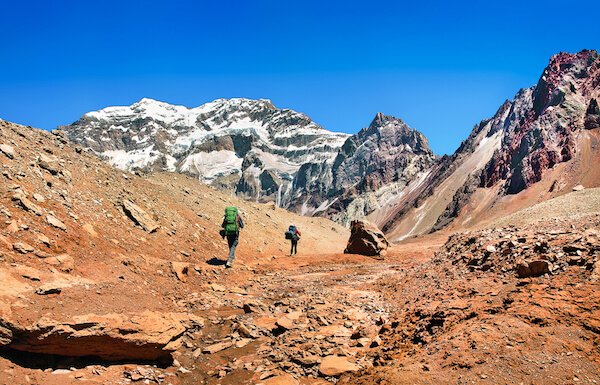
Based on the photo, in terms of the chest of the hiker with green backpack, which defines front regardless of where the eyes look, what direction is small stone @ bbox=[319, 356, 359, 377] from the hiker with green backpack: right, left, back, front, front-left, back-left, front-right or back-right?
back

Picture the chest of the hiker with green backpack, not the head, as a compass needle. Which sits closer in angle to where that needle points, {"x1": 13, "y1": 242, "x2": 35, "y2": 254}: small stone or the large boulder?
the large boulder

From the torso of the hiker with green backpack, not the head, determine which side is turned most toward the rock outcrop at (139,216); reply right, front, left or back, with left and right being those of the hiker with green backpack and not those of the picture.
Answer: left

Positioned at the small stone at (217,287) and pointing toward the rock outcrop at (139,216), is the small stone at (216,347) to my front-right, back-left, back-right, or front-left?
back-left

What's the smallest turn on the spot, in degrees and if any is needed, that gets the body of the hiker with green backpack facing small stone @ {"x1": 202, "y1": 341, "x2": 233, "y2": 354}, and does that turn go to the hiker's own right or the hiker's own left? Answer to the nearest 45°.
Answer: approximately 180°

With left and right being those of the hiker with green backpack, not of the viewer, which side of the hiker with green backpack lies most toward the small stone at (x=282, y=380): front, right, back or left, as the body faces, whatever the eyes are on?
back

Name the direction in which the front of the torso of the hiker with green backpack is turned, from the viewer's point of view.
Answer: away from the camera

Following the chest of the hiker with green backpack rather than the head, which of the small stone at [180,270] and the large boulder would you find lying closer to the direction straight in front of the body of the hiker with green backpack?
the large boulder
